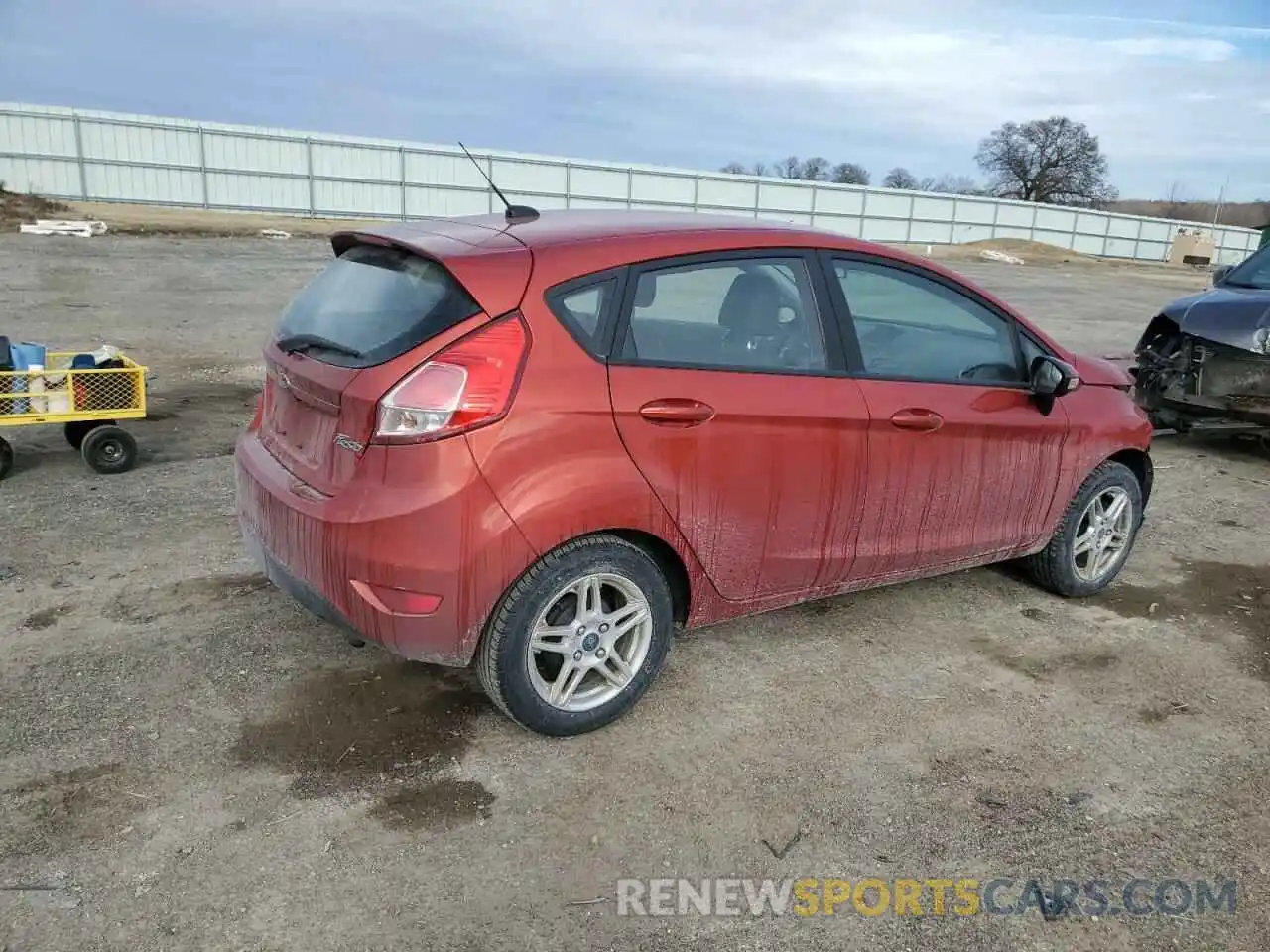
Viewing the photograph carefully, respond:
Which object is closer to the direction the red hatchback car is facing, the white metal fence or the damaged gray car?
the damaged gray car

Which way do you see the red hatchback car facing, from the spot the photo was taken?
facing away from the viewer and to the right of the viewer

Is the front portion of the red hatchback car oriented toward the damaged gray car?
yes

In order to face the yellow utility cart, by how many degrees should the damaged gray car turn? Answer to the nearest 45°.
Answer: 0° — it already faces it

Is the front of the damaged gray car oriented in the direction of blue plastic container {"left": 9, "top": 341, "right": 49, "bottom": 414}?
yes

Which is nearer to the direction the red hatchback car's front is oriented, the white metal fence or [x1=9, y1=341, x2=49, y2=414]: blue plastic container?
the white metal fence

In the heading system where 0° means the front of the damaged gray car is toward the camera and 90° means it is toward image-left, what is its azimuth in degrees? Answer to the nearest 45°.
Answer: approximately 45°

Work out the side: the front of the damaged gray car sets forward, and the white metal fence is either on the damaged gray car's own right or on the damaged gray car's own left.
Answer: on the damaged gray car's own right

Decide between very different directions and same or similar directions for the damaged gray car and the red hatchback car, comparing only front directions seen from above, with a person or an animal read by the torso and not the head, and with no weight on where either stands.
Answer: very different directions

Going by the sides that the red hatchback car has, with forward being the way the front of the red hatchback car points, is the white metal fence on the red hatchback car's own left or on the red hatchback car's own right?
on the red hatchback car's own left

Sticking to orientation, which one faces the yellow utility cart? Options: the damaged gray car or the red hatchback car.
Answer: the damaged gray car

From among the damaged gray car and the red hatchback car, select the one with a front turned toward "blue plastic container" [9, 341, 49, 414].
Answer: the damaged gray car
